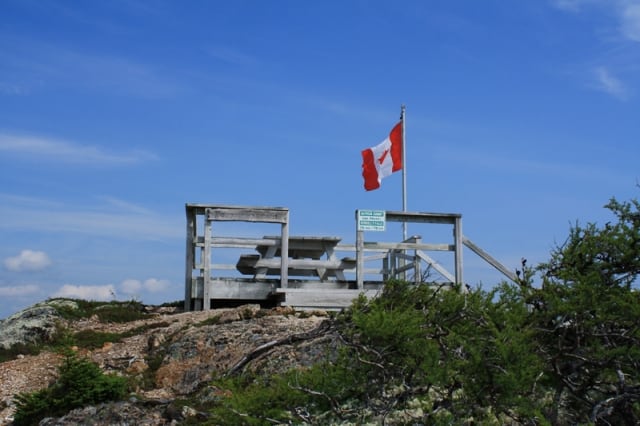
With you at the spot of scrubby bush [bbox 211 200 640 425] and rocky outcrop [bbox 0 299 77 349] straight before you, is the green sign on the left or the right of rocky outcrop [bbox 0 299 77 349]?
right

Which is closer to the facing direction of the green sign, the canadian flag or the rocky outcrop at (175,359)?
the rocky outcrop

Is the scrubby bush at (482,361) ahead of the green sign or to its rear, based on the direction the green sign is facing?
ahead

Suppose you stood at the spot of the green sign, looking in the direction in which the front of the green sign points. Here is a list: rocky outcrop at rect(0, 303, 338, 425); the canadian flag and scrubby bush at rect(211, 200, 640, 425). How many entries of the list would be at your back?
1

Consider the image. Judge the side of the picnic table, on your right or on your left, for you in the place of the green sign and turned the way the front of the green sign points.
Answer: on your right

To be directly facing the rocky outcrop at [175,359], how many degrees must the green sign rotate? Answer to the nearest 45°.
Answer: approximately 45° to its right

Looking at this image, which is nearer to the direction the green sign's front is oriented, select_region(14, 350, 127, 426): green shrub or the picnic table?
the green shrub

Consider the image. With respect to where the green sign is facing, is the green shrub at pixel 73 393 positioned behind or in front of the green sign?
in front

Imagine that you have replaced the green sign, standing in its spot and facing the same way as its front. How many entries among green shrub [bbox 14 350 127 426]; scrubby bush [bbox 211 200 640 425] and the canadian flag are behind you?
1

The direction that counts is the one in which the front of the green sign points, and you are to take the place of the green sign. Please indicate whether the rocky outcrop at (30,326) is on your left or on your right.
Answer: on your right

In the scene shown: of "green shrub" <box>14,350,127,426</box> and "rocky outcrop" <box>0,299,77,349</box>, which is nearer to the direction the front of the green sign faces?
the green shrub

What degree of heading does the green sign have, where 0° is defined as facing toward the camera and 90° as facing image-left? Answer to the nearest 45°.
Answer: approximately 0°

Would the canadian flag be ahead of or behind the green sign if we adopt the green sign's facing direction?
behind
